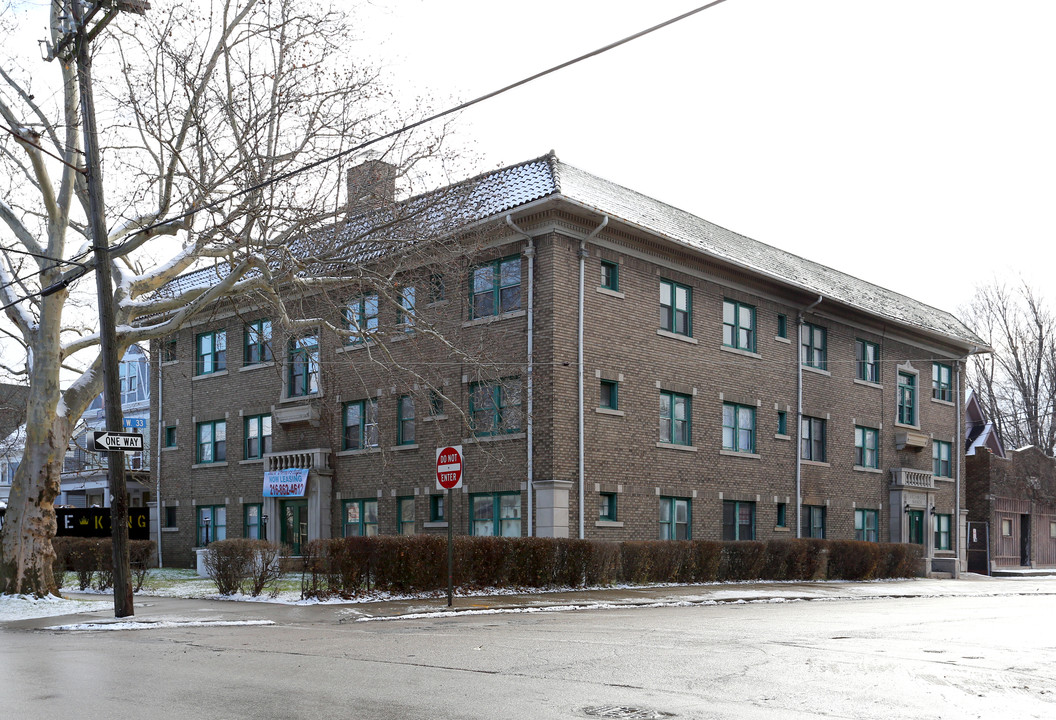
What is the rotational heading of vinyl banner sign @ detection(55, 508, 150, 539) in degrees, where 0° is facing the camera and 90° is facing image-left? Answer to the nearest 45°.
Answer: approximately 0°

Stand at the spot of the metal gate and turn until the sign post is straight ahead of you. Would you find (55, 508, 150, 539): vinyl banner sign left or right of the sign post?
right

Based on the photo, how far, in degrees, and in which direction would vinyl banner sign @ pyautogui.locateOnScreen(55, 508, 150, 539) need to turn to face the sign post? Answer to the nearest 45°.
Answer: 0° — it already faces it

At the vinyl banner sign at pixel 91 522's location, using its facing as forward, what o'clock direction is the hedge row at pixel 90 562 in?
The hedge row is roughly at 12 o'clock from the vinyl banner sign.
